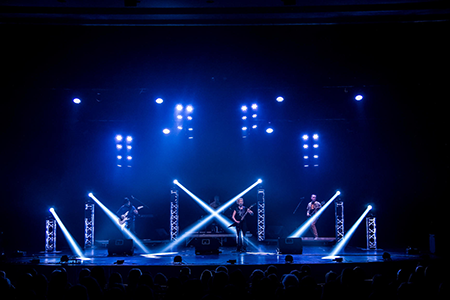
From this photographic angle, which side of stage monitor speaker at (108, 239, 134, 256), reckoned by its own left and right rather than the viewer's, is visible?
back

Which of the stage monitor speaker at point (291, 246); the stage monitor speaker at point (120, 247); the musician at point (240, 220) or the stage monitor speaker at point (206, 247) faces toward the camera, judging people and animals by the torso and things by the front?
the musician

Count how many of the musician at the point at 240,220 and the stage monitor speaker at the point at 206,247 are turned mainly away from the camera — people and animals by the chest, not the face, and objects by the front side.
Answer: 1

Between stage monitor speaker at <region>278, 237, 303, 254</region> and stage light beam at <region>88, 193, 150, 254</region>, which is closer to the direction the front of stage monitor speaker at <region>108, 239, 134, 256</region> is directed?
the stage light beam

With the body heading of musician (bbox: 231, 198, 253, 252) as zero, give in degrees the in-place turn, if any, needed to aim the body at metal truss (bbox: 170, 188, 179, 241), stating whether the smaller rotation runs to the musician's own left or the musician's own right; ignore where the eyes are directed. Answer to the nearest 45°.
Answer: approximately 135° to the musician's own right

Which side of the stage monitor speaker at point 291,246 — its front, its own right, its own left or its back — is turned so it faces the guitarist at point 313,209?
front

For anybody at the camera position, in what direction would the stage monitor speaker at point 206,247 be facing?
facing away from the viewer

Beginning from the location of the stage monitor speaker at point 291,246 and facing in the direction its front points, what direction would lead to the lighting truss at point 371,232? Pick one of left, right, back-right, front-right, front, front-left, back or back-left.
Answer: front-right

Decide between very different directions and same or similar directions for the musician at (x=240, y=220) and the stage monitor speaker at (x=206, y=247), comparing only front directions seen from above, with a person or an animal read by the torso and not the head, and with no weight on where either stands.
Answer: very different directions

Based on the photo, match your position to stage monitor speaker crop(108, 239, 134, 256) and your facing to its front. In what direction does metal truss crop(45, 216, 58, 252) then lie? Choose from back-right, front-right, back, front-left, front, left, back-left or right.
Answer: front-left

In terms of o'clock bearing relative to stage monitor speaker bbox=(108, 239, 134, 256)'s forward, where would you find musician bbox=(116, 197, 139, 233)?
The musician is roughly at 12 o'clock from the stage monitor speaker.

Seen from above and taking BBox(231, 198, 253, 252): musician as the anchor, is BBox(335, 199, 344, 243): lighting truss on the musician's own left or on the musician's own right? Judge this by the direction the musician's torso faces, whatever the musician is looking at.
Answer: on the musician's own left

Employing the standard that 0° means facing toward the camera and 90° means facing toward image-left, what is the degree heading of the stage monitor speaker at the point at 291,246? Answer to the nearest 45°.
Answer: approximately 180°

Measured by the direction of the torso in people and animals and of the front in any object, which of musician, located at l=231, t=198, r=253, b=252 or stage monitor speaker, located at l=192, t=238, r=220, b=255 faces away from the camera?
the stage monitor speaker
